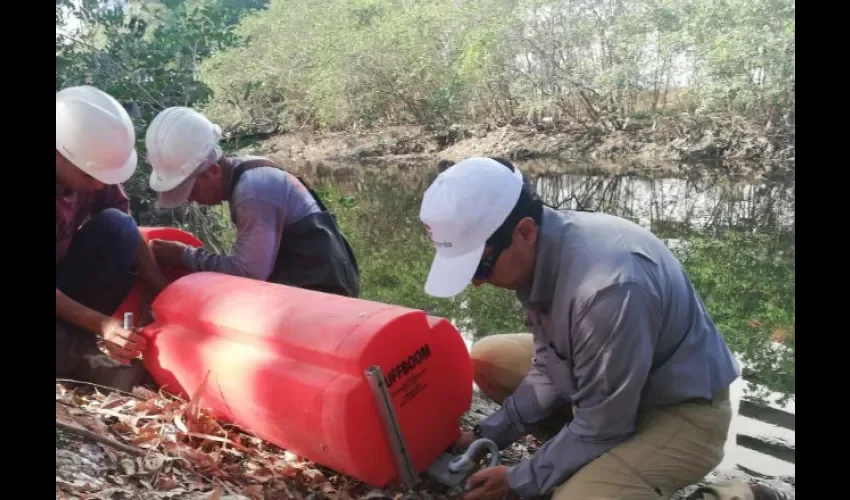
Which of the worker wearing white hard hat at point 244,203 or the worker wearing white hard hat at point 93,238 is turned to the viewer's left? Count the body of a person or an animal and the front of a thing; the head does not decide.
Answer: the worker wearing white hard hat at point 244,203

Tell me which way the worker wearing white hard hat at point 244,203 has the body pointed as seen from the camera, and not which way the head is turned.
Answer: to the viewer's left

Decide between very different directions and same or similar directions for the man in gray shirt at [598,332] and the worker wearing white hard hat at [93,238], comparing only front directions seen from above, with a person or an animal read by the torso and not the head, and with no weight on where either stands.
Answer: very different directions

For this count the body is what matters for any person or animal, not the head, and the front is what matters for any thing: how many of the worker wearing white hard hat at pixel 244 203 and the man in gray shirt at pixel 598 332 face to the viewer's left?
2

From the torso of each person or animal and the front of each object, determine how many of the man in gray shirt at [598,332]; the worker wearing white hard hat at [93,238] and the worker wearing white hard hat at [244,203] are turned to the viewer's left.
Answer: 2

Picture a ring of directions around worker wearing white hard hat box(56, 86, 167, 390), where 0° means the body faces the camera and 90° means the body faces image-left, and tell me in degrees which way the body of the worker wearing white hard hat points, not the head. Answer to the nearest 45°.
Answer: approximately 315°

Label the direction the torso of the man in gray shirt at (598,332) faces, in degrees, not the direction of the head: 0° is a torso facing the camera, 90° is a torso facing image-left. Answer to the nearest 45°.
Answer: approximately 90°

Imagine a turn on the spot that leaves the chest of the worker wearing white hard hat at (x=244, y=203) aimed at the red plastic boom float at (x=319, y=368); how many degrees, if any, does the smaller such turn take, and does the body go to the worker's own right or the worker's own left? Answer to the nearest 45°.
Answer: approximately 90° to the worker's own left

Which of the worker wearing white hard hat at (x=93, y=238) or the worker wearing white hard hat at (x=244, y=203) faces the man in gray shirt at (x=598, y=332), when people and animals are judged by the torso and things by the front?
the worker wearing white hard hat at (x=93, y=238)
